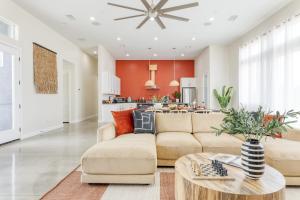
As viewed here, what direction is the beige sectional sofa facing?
toward the camera

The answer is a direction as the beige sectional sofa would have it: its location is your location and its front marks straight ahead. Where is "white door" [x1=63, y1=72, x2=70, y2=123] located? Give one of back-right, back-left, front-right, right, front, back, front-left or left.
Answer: back-right

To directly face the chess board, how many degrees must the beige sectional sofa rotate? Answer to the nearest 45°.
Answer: approximately 45° to its left

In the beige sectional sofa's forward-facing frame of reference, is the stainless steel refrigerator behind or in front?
behind
